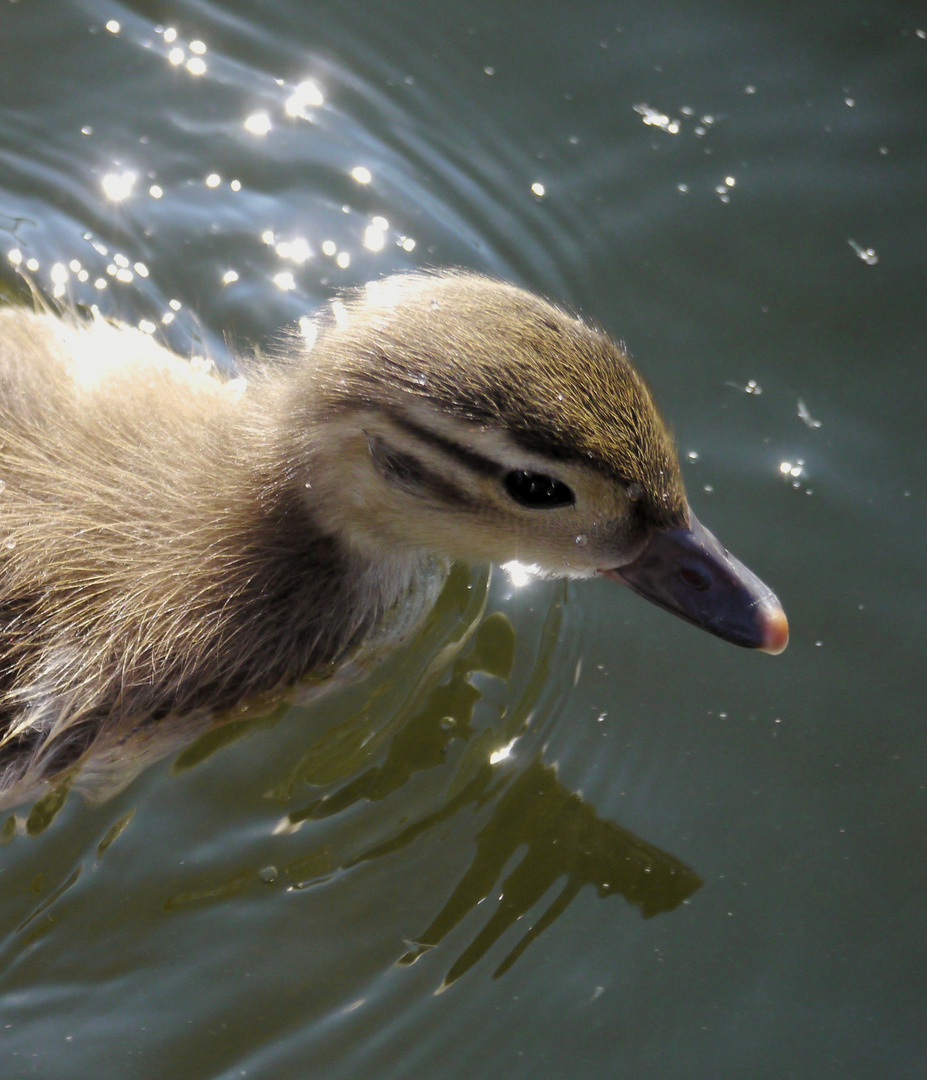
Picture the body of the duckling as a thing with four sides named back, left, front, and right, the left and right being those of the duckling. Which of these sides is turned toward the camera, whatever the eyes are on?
right
